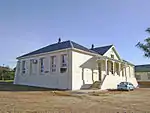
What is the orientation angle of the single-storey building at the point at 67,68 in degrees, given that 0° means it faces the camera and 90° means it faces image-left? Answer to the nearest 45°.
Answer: approximately 315°
